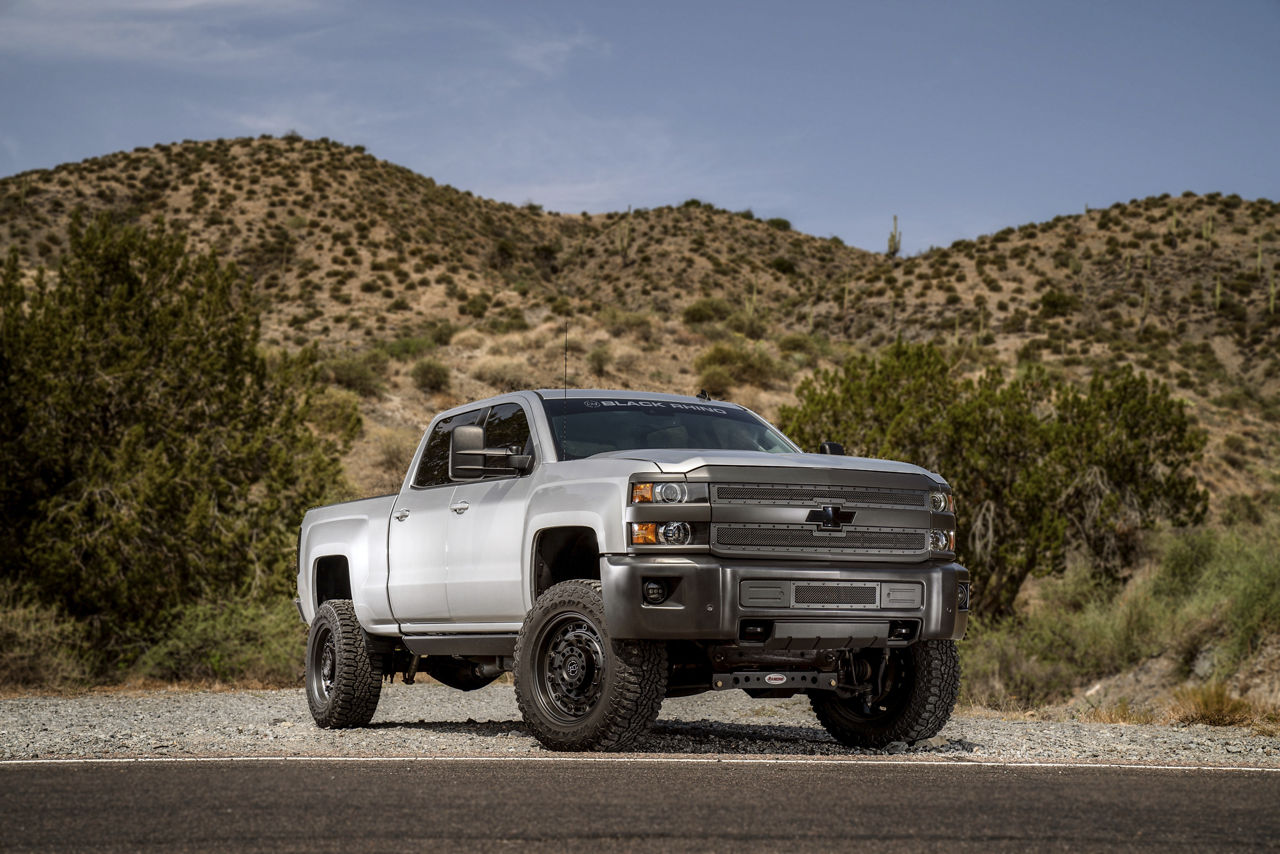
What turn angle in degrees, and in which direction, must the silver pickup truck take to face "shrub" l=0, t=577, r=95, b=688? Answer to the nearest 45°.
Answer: approximately 180°

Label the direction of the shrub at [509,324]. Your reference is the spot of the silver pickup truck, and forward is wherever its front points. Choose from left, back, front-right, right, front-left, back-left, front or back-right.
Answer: back-left

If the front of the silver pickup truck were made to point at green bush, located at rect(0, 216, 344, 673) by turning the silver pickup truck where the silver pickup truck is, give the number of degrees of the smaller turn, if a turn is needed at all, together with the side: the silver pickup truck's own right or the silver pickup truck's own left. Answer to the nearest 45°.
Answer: approximately 180°

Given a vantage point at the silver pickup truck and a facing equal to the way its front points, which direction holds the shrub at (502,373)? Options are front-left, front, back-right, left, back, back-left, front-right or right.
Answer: back-left

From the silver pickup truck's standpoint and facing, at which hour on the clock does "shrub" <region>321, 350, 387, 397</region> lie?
The shrub is roughly at 7 o'clock from the silver pickup truck.

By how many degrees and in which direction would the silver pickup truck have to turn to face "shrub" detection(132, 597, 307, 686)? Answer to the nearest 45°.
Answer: approximately 180°

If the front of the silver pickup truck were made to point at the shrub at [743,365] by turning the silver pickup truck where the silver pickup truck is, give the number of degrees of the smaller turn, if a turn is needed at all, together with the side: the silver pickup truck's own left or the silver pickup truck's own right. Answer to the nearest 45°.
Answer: approximately 135° to the silver pickup truck's own left

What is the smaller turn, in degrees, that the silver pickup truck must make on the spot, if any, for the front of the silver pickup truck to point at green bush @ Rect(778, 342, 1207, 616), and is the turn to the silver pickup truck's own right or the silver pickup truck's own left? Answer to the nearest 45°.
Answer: approximately 135° to the silver pickup truck's own left

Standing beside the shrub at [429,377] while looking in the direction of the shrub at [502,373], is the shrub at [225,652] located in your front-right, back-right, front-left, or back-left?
back-right

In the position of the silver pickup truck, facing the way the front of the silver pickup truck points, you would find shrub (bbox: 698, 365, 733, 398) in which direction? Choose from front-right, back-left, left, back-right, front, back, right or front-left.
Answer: back-left

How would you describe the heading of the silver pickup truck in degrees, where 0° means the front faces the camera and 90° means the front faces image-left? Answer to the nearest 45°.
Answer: approximately 315°

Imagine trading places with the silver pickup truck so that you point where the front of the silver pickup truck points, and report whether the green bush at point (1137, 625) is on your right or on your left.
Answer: on your left
